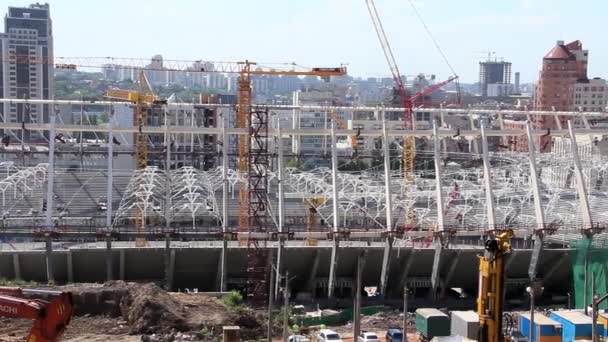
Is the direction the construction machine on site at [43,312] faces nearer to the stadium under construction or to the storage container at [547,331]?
the storage container

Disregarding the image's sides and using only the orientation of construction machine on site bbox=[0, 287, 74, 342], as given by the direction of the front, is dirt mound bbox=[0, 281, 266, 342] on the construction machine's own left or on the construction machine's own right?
on the construction machine's own left

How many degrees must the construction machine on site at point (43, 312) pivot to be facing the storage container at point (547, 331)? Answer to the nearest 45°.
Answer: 0° — it already faces it

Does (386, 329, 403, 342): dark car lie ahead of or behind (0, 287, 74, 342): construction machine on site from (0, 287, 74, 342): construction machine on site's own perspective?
ahead

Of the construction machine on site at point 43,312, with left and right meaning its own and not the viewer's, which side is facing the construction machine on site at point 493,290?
front

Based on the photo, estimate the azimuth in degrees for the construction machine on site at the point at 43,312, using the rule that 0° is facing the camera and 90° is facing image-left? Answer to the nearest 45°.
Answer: approximately 270°

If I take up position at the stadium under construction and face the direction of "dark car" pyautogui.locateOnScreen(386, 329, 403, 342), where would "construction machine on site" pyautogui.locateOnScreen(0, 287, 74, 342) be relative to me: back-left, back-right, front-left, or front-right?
front-right

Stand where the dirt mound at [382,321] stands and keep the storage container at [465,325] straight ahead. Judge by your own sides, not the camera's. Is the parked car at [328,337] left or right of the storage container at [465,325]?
right

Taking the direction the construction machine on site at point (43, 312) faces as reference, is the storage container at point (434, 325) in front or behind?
in front

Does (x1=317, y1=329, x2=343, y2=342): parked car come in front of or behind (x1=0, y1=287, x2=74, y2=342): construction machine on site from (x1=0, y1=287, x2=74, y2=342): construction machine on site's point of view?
in front
